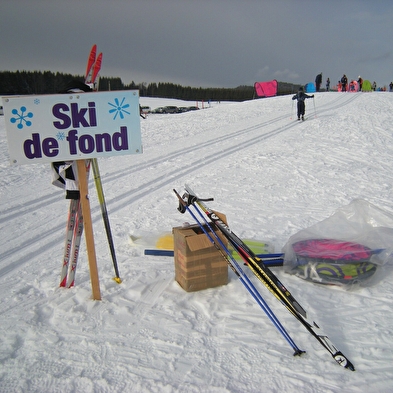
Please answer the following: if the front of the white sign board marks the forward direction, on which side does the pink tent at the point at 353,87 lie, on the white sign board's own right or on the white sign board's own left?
on the white sign board's own left

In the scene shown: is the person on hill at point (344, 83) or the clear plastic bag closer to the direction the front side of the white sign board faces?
the clear plastic bag

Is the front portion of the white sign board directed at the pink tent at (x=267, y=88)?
no

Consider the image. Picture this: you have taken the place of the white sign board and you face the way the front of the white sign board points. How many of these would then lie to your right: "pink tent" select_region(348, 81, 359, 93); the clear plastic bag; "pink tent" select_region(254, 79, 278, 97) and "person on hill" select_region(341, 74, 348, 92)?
0

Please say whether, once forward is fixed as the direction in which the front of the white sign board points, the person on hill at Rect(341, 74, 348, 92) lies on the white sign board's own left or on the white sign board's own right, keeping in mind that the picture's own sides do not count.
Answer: on the white sign board's own left

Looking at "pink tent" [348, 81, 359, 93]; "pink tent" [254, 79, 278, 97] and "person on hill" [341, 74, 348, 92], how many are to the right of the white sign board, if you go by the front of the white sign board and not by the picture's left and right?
0

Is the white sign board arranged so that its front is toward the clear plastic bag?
no

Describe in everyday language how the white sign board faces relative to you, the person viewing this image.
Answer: facing the viewer
